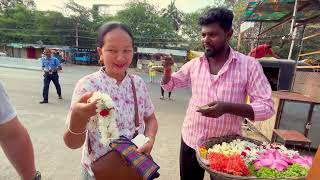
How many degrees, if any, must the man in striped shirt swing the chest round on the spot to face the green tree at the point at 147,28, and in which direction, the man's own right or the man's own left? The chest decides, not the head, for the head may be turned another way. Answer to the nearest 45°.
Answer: approximately 135° to the man's own right

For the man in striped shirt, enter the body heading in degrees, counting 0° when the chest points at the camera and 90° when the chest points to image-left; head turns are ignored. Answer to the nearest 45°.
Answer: approximately 45°

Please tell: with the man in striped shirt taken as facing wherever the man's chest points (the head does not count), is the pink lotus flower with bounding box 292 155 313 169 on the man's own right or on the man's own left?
on the man's own left
